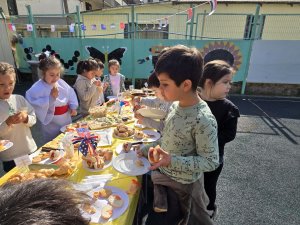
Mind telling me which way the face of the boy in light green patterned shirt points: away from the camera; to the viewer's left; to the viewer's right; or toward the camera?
to the viewer's left

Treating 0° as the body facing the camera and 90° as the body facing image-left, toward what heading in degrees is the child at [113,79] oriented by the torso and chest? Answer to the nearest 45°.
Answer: approximately 0°

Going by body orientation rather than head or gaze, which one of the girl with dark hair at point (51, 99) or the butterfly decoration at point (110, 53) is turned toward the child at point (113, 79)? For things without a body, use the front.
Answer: the butterfly decoration

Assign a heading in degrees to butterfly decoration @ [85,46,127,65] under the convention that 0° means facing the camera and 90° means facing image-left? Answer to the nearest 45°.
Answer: approximately 0°

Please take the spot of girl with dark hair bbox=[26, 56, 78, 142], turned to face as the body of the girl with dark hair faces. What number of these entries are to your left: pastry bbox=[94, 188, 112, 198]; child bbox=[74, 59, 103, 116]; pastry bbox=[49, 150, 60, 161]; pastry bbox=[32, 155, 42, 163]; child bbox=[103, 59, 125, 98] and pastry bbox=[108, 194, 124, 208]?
2

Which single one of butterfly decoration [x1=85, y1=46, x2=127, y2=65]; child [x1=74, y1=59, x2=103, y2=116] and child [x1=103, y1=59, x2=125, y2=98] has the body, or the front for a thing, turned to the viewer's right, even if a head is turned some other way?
child [x1=74, y1=59, x2=103, y2=116]

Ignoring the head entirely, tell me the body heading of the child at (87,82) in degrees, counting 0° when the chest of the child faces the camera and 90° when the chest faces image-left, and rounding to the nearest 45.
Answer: approximately 270°

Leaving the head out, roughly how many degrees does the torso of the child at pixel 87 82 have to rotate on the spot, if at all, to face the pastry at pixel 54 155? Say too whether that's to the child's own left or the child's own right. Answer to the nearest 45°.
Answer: approximately 90° to the child's own right

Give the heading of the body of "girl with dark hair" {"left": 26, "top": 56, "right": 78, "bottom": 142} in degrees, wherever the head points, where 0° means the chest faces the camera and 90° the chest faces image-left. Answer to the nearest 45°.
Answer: approximately 315°

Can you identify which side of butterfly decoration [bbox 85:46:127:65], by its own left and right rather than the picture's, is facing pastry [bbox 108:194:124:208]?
front

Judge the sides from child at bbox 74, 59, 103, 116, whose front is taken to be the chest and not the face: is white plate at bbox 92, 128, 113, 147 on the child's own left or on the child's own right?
on the child's own right
